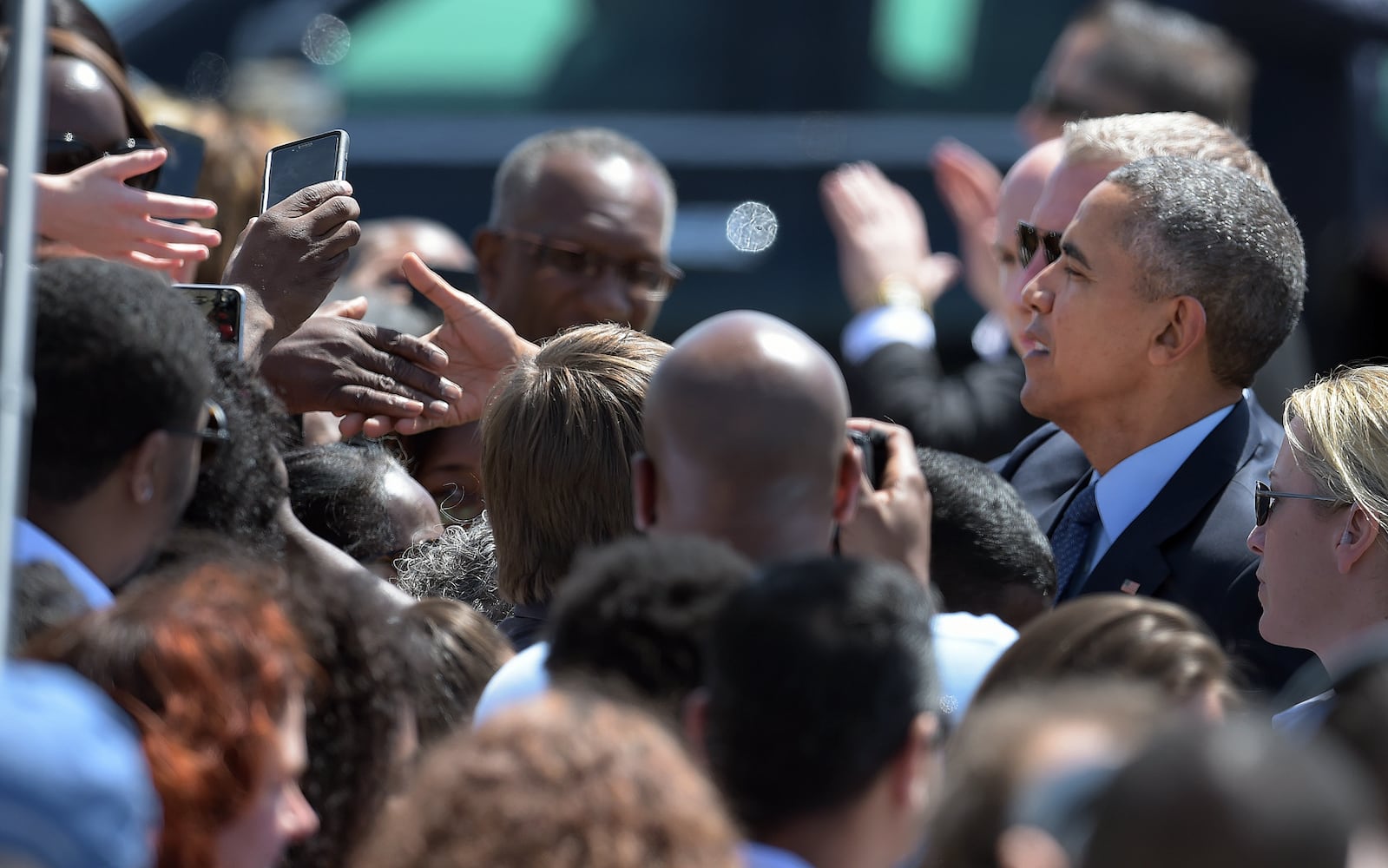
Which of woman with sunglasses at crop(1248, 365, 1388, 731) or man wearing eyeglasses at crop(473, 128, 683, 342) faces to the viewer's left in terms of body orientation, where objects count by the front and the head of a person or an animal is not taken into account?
the woman with sunglasses

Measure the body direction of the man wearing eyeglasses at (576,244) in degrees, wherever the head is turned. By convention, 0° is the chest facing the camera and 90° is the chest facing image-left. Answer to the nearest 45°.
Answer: approximately 315°

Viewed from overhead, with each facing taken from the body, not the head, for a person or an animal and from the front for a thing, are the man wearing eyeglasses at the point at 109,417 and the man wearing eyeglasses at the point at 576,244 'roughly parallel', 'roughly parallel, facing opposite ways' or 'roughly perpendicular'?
roughly perpendicular

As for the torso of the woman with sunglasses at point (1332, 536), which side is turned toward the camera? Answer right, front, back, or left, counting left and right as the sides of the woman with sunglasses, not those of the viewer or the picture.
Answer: left

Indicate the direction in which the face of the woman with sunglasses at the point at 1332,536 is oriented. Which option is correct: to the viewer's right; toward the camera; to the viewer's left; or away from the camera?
to the viewer's left
